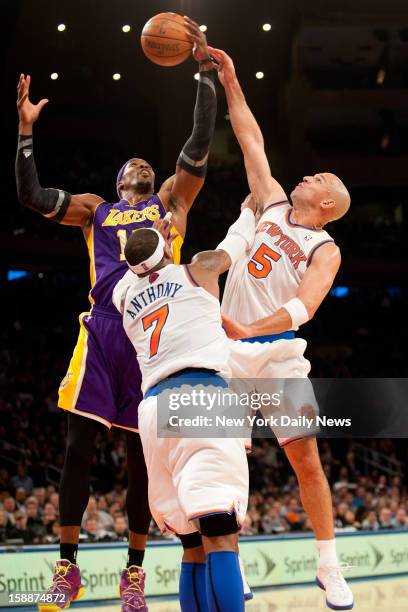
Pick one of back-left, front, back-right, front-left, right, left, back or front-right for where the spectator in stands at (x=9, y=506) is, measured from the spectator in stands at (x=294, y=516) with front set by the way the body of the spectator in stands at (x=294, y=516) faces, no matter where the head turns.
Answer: front-right

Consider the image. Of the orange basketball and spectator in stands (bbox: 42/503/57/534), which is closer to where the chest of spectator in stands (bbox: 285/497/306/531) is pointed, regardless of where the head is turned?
the orange basketball

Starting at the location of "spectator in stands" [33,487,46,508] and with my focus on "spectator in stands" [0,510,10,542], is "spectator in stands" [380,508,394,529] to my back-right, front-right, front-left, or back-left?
back-left

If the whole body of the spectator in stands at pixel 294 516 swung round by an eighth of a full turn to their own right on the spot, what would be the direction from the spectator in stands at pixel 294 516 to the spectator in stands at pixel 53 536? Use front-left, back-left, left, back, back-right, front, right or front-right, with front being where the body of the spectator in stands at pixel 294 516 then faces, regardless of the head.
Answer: front

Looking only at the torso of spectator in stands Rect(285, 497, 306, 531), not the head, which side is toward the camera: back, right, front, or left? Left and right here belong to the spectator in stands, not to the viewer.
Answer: front

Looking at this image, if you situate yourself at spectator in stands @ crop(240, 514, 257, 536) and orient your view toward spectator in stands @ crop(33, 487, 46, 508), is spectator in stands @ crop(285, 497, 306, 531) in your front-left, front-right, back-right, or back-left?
back-right

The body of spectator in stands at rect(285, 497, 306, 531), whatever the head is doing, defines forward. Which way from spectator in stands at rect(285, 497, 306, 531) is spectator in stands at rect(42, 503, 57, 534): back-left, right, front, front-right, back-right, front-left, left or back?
front-right

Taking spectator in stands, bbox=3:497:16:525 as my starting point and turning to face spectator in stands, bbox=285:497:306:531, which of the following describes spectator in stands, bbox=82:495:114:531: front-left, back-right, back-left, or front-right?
front-right

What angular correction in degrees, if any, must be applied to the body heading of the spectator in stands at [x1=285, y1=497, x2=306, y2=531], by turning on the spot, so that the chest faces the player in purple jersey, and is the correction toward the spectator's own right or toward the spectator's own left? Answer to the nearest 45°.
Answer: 0° — they already face them

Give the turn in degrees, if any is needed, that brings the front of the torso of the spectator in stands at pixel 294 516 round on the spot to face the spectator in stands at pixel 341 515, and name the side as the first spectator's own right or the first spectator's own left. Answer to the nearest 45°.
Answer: approximately 135° to the first spectator's own left

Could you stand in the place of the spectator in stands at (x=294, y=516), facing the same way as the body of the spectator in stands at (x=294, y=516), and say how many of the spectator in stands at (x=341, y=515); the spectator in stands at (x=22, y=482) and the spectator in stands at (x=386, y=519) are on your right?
1

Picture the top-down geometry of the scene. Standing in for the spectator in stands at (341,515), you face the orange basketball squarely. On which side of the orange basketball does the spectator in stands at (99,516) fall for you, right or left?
right

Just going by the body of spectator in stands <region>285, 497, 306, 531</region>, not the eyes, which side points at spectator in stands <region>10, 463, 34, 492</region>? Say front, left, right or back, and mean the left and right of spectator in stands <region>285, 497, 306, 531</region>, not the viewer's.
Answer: right

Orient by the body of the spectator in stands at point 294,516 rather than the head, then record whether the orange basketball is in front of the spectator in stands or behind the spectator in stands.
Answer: in front
